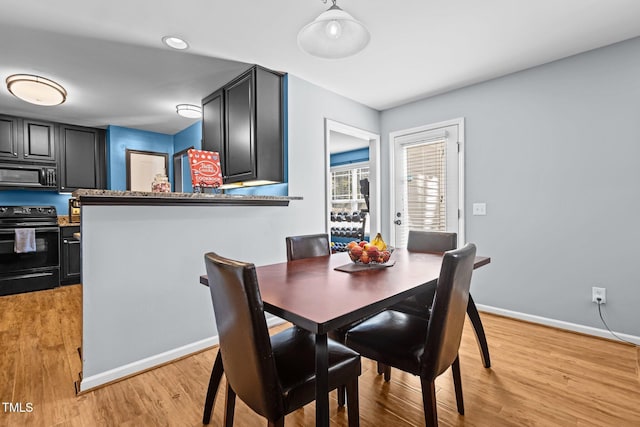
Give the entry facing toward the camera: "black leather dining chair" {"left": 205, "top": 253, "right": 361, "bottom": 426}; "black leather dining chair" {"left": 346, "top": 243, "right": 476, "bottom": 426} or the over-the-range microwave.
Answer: the over-the-range microwave

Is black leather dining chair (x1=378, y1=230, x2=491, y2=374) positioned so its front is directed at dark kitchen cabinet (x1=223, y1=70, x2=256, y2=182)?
no

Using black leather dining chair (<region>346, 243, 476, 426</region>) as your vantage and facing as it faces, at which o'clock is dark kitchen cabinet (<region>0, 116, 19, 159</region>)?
The dark kitchen cabinet is roughly at 11 o'clock from the black leather dining chair.

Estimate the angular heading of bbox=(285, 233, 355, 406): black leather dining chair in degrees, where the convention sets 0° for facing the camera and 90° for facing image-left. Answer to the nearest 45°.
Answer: approximately 315°

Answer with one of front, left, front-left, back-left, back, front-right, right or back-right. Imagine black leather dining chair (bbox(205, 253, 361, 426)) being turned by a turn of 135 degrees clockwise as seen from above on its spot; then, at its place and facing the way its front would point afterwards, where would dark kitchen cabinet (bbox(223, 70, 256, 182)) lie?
back

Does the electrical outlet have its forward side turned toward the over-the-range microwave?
no

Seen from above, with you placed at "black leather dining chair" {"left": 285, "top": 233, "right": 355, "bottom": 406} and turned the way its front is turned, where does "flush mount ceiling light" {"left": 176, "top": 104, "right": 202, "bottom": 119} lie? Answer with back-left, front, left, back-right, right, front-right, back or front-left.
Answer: back

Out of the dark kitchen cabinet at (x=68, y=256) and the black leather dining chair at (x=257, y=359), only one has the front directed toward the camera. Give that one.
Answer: the dark kitchen cabinet

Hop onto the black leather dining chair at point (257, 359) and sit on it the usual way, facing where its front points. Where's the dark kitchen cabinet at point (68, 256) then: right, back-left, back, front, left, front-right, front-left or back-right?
left

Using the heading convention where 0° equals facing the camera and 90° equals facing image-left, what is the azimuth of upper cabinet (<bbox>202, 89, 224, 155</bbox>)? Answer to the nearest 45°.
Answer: approximately 45°

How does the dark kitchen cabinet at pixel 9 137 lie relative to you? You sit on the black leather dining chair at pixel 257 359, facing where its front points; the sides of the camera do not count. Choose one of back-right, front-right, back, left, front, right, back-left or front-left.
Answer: left

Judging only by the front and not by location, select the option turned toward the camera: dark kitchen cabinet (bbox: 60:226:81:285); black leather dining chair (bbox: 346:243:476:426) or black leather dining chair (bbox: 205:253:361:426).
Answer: the dark kitchen cabinet

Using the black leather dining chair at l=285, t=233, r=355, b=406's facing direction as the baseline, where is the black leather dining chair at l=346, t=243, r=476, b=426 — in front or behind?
in front

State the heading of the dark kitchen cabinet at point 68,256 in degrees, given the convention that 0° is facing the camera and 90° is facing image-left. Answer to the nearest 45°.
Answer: approximately 0°
